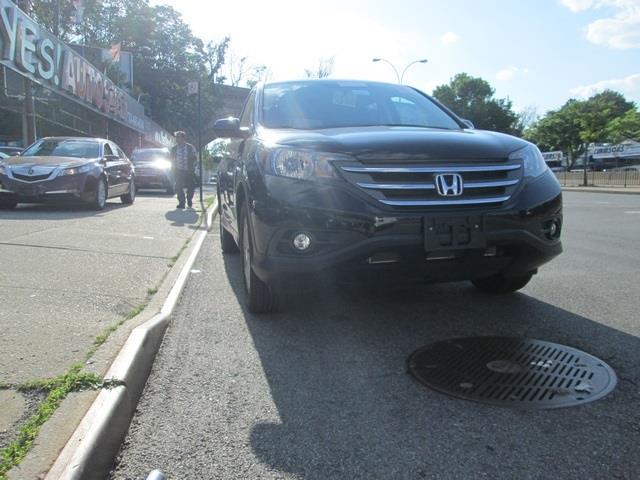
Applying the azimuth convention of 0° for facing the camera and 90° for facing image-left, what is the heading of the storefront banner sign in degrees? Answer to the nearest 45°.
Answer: approximately 315°

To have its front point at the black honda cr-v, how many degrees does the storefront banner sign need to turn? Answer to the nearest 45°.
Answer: approximately 45° to its right

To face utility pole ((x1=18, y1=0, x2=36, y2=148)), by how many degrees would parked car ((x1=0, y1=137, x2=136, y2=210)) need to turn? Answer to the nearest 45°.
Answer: approximately 135° to its right

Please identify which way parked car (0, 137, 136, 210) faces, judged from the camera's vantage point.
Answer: facing the viewer and to the left of the viewer

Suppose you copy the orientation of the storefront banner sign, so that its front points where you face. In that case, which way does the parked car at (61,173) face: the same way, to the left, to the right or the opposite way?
to the right

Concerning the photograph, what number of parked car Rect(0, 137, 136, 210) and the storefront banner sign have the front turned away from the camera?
0

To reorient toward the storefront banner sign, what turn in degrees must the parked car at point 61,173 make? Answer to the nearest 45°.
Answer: approximately 135° to its right
